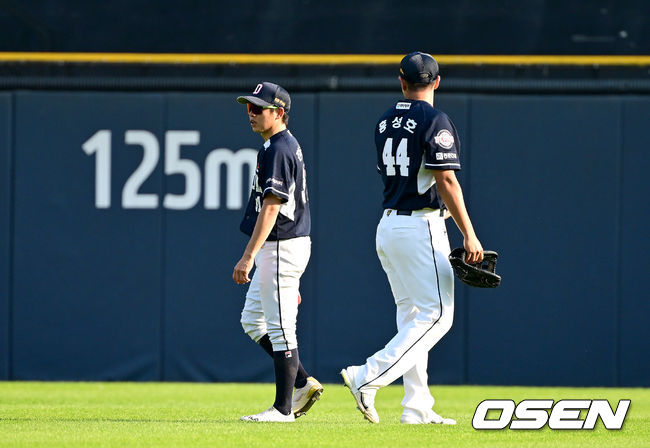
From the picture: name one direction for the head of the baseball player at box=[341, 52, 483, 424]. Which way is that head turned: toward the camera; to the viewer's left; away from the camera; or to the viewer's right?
away from the camera

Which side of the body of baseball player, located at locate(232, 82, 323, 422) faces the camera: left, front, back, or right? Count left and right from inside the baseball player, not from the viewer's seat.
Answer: left

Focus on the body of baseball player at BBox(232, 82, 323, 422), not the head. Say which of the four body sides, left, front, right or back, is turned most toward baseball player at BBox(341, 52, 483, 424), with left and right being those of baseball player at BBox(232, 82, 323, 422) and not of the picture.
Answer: back

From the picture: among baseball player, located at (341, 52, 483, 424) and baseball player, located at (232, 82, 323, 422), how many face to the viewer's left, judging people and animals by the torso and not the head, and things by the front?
1

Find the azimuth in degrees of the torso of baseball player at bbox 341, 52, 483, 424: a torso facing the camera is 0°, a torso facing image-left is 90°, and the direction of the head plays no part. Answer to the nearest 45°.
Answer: approximately 225°

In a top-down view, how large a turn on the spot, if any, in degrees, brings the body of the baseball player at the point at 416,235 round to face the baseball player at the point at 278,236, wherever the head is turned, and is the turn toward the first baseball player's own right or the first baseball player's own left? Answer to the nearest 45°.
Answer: approximately 135° to the first baseball player's own left

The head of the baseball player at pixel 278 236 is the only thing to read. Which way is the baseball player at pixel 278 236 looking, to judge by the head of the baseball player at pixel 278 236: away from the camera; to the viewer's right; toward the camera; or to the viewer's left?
to the viewer's left

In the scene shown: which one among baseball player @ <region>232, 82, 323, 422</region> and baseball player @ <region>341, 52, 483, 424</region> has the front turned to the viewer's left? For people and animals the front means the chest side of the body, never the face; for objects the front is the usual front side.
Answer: baseball player @ <region>232, 82, 323, 422</region>
